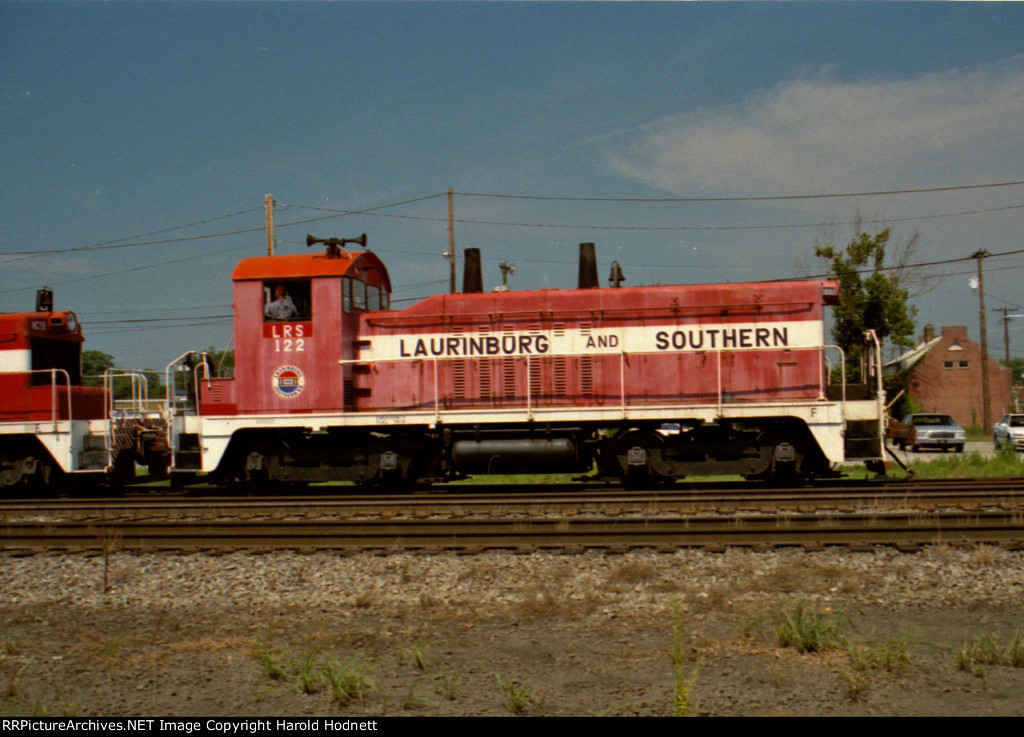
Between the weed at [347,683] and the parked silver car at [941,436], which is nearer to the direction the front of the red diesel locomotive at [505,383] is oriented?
the parked silver car

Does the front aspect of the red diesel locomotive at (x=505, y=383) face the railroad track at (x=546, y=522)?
no

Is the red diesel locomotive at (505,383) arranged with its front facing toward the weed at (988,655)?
no

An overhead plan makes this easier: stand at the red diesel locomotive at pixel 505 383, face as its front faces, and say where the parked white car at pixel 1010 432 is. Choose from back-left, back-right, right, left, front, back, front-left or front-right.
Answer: front-left

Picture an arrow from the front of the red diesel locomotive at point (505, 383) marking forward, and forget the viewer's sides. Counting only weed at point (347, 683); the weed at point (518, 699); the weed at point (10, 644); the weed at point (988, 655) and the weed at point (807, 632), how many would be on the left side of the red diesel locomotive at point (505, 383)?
0

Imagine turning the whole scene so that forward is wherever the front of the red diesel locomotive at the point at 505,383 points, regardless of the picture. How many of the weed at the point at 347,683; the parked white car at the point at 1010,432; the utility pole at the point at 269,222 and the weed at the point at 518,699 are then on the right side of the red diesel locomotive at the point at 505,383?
2

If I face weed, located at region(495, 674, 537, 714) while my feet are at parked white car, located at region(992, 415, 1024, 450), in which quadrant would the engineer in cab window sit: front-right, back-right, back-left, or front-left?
front-right

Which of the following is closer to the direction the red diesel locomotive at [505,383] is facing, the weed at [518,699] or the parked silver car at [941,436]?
the parked silver car

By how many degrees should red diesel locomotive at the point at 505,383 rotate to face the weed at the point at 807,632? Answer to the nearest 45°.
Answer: approximately 90° to its right

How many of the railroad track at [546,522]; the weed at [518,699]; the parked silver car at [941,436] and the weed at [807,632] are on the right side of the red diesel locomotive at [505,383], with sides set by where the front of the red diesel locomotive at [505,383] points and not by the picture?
3

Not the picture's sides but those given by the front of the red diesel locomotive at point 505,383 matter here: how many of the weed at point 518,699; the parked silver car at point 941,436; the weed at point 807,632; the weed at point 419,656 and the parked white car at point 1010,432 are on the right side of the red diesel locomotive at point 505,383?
3

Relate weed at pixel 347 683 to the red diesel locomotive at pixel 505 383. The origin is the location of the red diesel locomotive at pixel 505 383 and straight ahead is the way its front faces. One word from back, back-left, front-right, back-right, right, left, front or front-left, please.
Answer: right

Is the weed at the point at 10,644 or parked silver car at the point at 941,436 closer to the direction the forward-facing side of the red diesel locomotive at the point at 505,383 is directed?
the parked silver car

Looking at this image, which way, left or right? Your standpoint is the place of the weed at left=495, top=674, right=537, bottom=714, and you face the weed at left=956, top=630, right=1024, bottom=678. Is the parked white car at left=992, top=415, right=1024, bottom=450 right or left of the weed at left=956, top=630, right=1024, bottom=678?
left

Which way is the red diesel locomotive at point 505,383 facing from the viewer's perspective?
to the viewer's right

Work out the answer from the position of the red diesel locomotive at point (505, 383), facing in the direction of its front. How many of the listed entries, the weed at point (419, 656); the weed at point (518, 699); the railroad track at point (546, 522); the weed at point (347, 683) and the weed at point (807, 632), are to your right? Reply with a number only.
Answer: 5

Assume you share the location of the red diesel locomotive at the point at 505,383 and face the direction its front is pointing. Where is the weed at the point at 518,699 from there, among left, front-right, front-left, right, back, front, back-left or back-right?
right
